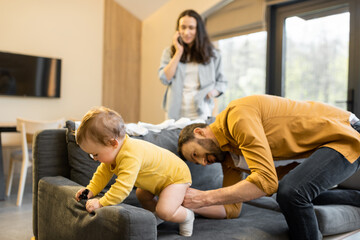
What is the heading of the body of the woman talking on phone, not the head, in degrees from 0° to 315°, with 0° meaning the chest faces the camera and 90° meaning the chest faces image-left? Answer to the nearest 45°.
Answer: approximately 0°

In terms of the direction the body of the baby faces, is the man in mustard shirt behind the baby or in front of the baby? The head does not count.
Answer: behind

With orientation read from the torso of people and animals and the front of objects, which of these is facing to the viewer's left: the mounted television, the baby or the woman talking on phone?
the baby

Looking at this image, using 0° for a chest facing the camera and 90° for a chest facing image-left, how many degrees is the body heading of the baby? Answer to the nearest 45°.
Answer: approximately 90°

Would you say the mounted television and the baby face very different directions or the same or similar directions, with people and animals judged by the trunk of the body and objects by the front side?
very different directions

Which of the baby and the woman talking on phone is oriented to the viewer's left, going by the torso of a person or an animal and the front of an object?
the baby

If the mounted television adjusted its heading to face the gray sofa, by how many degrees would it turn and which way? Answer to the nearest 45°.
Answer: approximately 45° to its right

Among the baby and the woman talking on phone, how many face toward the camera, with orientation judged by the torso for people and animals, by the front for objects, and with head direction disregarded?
1

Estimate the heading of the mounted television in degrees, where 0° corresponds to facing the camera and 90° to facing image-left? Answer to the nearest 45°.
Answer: approximately 315°

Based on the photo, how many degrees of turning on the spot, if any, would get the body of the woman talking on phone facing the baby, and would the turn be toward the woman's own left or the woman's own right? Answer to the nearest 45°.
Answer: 0° — they already face them

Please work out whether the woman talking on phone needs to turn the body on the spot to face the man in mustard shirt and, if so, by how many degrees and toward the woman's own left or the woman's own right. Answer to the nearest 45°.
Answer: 0° — they already face them

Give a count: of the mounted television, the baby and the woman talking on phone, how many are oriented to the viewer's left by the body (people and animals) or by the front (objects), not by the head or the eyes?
1

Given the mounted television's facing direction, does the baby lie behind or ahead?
ahead
